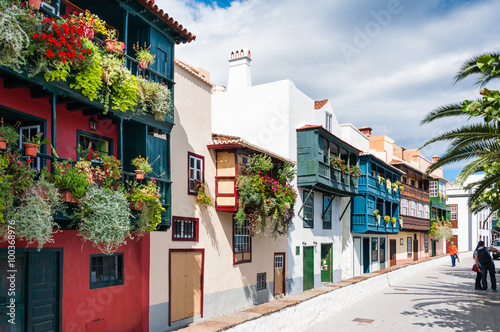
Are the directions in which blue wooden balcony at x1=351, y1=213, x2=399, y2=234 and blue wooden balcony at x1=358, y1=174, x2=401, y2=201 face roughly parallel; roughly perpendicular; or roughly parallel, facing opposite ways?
roughly parallel

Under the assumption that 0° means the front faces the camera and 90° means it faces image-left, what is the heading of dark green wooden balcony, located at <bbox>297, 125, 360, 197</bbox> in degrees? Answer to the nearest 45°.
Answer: approximately 315°

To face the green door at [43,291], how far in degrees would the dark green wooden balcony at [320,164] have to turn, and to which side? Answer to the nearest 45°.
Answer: approximately 45° to its right

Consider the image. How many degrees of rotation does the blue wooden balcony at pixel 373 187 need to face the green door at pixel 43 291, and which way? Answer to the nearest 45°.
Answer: approximately 45° to its right

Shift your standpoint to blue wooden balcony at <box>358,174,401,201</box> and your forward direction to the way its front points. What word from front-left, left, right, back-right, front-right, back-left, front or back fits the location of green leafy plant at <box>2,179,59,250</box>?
front-right

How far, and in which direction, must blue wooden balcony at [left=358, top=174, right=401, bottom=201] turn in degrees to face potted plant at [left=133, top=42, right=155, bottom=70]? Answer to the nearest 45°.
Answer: approximately 45° to its right

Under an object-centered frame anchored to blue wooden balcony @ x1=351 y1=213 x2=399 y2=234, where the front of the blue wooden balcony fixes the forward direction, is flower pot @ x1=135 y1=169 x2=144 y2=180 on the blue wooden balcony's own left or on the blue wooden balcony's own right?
on the blue wooden balcony's own right

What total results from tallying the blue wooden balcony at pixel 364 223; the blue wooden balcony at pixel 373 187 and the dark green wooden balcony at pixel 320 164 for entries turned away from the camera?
0

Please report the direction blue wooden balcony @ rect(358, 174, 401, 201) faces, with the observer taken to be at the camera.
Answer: facing the viewer and to the right of the viewer

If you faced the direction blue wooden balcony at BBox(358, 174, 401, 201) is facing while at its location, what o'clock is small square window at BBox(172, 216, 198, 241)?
The small square window is roughly at 2 o'clock from the blue wooden balcony.

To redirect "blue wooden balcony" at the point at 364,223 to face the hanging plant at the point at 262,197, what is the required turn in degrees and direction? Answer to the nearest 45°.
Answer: approximately 45° to its right

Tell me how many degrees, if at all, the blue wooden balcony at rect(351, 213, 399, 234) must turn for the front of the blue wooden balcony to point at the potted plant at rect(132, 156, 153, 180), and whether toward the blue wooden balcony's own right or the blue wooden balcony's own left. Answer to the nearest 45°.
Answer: approximately 45° to the blue wooden balcony's own right
